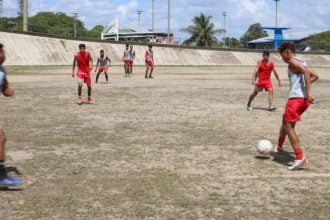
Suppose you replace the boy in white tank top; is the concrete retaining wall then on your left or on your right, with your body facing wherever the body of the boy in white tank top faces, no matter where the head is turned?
on your right

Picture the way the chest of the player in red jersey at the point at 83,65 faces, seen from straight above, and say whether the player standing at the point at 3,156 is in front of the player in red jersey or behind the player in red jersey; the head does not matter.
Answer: in front

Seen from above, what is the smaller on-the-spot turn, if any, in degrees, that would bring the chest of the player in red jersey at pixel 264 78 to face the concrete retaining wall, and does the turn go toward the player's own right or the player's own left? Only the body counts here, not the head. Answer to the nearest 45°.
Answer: approximately 135° to the player's own right

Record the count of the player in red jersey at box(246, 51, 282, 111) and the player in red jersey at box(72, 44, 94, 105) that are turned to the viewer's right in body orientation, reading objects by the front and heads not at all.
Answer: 0

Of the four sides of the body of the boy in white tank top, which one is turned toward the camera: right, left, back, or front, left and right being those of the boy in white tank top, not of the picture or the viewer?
left

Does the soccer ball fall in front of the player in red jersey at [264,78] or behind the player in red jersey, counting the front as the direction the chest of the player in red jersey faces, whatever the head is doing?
in front

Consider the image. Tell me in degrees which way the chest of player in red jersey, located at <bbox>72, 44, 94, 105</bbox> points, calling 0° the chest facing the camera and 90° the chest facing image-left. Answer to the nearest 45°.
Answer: approximately 0°

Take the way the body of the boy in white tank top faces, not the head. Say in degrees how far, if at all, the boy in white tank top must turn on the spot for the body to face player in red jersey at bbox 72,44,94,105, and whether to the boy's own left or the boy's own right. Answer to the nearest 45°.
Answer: approximately 45° to the boy's own right

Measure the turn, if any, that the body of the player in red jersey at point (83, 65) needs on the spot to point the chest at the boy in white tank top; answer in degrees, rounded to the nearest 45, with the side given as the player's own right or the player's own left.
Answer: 0° — they already face them
